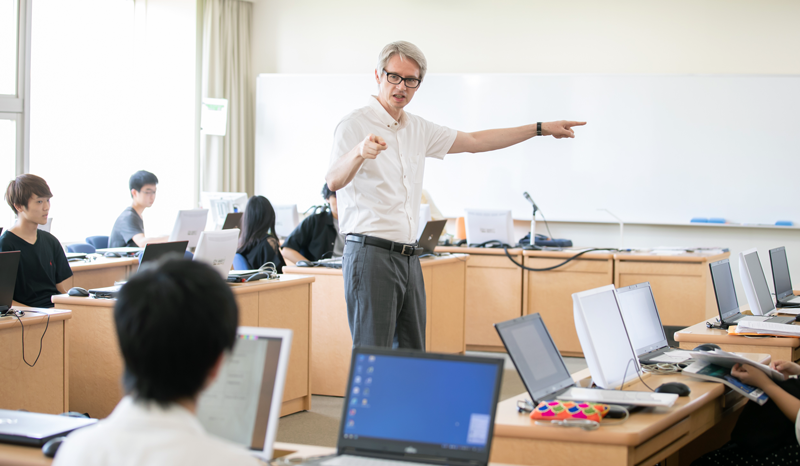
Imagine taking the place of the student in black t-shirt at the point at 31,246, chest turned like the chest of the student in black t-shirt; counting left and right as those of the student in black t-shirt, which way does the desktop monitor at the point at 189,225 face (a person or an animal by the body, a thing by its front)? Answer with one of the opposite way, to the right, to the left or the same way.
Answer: the opposite way

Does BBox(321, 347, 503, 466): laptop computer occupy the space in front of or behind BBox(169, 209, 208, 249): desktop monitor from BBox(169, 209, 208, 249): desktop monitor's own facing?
behind

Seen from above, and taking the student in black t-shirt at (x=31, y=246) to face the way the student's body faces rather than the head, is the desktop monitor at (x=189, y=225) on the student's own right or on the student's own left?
on the student's own left

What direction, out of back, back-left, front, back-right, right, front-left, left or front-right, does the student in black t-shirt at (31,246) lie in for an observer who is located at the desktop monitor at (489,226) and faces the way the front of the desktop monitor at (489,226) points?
back-left

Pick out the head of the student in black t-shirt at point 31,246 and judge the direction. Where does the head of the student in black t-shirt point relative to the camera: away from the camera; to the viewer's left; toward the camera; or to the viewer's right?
to the viewer's right

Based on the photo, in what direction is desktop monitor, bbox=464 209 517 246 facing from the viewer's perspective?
away from the camera

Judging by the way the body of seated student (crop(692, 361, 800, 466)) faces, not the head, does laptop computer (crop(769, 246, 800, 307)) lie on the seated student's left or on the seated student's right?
on the seated student's right
